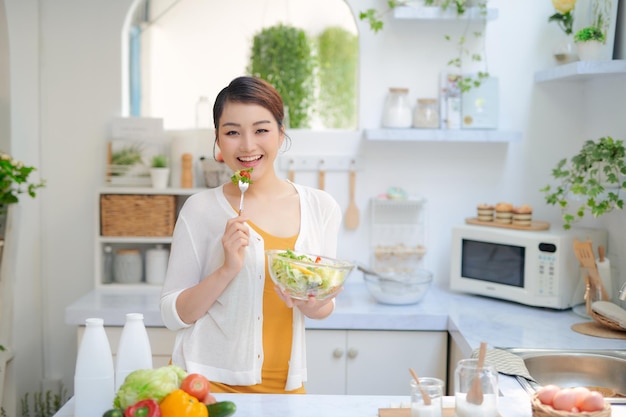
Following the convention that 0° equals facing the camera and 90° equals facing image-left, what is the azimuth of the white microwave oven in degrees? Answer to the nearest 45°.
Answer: approximately 45°

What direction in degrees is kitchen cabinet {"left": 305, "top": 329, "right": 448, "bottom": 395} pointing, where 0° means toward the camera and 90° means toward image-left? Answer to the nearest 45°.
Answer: approximately 0°

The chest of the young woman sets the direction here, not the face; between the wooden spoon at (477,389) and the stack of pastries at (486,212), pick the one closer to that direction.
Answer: the wooden spoon

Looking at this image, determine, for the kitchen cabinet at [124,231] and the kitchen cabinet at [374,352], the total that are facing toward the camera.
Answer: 2
